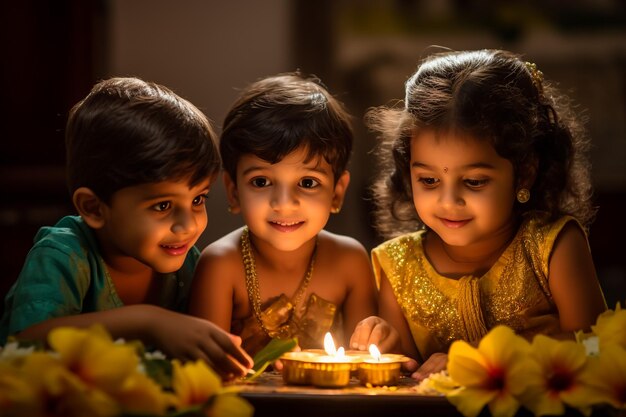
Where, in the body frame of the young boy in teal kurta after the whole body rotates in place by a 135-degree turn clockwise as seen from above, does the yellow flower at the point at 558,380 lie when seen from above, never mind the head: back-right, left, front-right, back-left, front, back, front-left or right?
back-left

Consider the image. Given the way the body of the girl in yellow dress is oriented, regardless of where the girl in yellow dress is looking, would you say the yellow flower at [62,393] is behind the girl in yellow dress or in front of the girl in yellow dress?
in front

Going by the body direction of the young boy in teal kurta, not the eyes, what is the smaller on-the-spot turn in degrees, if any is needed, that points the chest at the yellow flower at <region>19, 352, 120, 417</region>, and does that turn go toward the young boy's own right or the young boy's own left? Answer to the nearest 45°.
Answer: approximately 45° to the young boy's own right

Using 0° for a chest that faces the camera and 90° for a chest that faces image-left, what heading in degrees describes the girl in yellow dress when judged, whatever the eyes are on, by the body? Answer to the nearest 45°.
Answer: approximately 45°

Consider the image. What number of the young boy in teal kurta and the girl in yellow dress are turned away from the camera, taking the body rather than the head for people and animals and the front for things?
0

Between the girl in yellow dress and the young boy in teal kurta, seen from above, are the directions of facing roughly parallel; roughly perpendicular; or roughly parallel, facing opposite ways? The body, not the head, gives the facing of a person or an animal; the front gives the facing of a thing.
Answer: roughly perpendicular

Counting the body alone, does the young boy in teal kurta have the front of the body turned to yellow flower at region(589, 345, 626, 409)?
yes

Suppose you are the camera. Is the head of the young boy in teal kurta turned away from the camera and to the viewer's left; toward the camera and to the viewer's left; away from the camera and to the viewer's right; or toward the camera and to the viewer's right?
toward the camera and to the viewer's right

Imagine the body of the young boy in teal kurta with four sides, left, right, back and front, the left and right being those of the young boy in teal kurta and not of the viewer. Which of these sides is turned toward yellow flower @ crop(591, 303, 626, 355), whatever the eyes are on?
front

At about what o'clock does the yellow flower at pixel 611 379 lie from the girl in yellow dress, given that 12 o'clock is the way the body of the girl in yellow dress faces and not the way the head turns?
The yellow flower is roughly at 10 o'clock from the girl in yellow dress.

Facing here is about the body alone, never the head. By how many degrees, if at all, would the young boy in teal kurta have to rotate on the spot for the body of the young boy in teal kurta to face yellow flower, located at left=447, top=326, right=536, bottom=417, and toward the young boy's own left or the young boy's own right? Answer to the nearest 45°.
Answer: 0° — they already face it

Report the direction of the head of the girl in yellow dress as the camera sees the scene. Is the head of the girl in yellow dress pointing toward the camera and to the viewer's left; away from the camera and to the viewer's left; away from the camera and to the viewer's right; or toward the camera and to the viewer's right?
toward the camera and to the viewer's left

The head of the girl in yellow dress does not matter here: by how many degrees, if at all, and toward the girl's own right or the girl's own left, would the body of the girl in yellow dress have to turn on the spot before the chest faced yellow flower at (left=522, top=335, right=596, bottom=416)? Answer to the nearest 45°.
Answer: approximately 45° to the girl's own left

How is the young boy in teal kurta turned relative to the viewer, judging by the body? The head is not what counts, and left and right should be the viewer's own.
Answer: facing the viewer and to the right of the viewer
